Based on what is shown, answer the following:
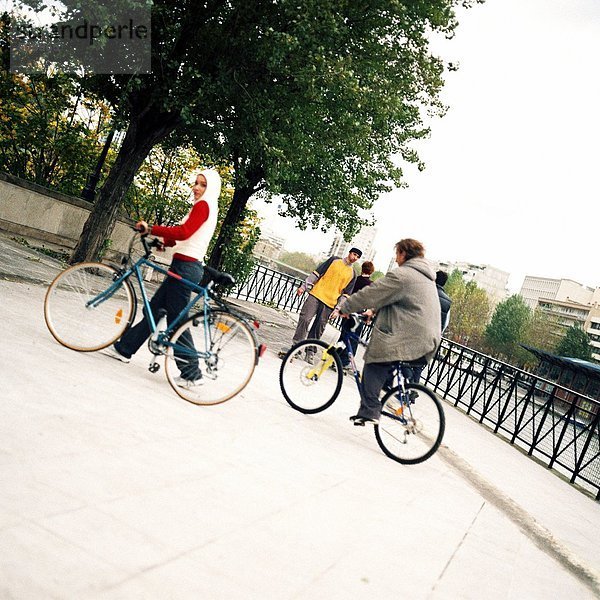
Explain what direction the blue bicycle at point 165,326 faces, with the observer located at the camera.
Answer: facing to the left of the viewer

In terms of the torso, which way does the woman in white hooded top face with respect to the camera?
to the viewer's left

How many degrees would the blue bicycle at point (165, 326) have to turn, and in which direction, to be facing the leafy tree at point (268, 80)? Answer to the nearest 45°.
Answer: approximately 90° to its right

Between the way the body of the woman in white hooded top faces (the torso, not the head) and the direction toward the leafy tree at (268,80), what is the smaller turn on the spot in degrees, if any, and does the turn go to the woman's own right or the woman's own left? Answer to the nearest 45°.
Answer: approximately 90° to the woman's own right

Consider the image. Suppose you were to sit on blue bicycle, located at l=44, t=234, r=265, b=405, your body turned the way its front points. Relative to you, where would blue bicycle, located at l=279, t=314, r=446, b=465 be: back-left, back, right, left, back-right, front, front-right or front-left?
back

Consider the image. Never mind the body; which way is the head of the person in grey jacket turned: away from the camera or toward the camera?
away from the camera

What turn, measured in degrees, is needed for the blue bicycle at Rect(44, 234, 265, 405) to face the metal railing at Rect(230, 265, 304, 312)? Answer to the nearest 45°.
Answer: approximately 90° to its right
